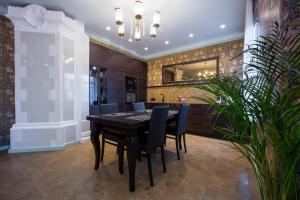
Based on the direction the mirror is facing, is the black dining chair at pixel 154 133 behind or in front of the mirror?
in front

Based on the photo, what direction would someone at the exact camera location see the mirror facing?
facing the viewer and to the left of the viewer

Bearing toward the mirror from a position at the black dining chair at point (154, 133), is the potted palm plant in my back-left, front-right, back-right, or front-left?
back-right

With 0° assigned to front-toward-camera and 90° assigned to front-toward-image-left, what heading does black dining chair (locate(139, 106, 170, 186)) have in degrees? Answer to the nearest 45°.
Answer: approximately 135°

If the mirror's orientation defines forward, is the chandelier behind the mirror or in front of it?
in front

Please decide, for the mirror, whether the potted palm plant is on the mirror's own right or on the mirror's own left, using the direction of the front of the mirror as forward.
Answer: on the mirror's own left

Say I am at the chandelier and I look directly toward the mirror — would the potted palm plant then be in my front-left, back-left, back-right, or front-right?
back-right

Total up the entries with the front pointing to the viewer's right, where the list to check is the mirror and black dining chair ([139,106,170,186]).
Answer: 0

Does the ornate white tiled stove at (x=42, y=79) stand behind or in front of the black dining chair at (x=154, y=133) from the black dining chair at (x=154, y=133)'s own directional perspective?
in front
